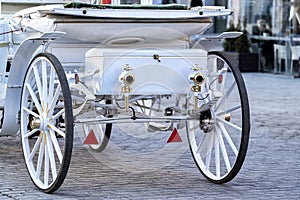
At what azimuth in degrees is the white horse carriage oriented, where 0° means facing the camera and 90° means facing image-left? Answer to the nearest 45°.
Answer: approximately 135°
